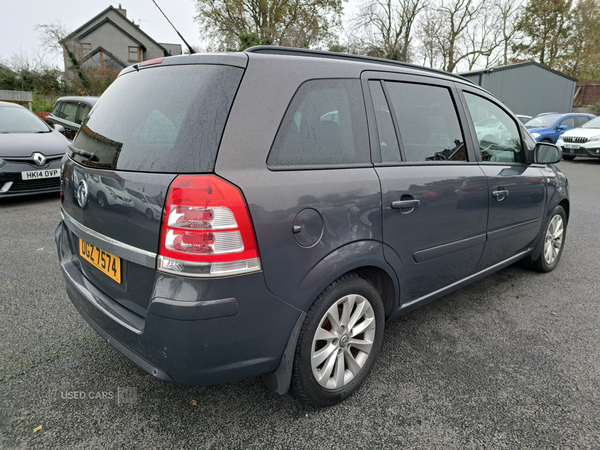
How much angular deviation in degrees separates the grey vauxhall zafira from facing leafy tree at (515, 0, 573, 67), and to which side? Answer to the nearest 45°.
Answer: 0° — it already faces it

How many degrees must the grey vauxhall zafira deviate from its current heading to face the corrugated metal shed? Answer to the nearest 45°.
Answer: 0° — it already faces it

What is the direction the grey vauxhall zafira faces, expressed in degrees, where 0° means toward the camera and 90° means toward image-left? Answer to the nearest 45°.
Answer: approximately 225°
